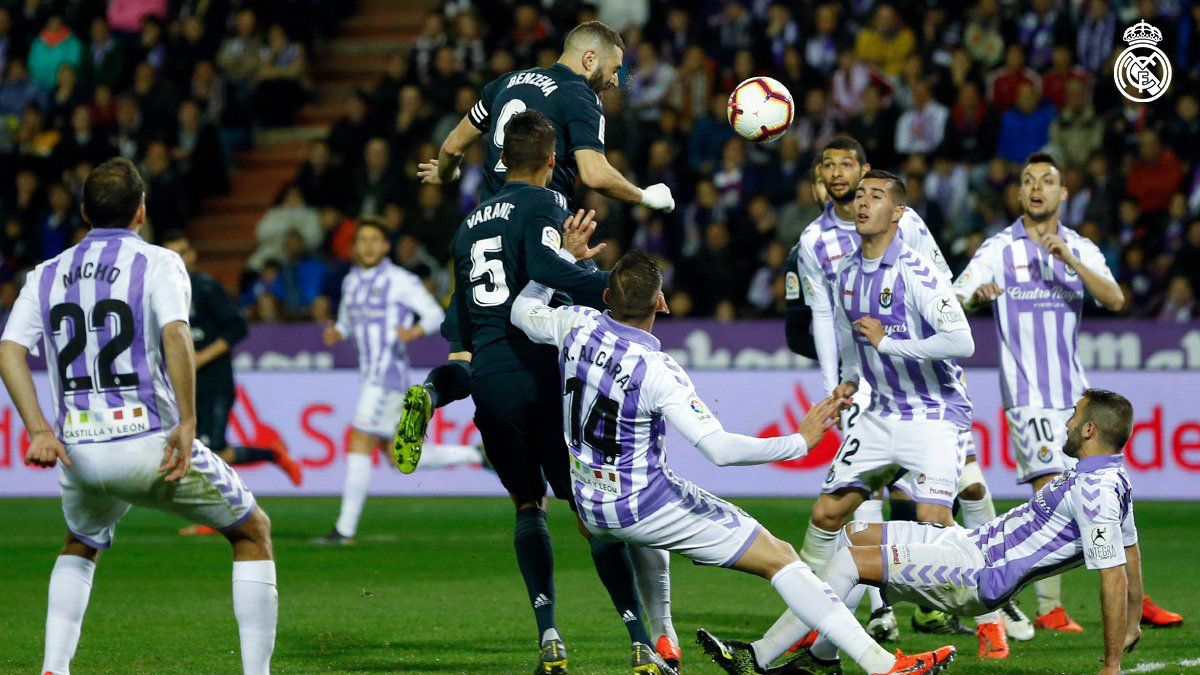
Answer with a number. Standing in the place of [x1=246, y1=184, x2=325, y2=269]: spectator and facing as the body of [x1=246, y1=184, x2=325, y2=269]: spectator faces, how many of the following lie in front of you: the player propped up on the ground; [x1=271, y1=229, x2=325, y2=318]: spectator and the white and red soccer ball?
3

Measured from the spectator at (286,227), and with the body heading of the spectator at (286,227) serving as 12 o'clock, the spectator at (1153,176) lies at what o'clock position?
the spectator at (1153,176) is roughly at 10 o'clock from the spectator at (286,227).

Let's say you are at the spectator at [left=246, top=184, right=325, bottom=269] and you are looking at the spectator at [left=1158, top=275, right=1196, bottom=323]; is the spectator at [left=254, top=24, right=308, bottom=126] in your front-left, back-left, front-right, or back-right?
back-left

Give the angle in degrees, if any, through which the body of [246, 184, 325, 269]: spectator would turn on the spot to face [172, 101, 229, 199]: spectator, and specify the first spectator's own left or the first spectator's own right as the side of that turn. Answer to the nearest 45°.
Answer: approximately 135° to the first spectator's own right

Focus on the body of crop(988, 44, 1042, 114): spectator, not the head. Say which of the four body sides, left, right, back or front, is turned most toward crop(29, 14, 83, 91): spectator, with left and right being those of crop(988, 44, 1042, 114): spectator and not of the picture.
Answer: right

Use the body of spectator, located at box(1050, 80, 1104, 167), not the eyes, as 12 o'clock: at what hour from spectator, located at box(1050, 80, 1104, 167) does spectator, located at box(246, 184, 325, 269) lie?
spectator, located at box(246, 184, 325, 269) is roughly at 3 o'clock from spectator, located at box(1050, 80, 1104, 167).

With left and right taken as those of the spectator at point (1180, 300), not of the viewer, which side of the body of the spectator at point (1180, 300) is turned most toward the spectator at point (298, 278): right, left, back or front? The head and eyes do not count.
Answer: right

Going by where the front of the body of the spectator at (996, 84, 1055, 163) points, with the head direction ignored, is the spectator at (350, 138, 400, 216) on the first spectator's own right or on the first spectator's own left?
on the first spectator's own right

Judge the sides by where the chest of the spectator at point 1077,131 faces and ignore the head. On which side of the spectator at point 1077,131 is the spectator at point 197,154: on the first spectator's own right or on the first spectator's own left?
on the first spectator's own right
